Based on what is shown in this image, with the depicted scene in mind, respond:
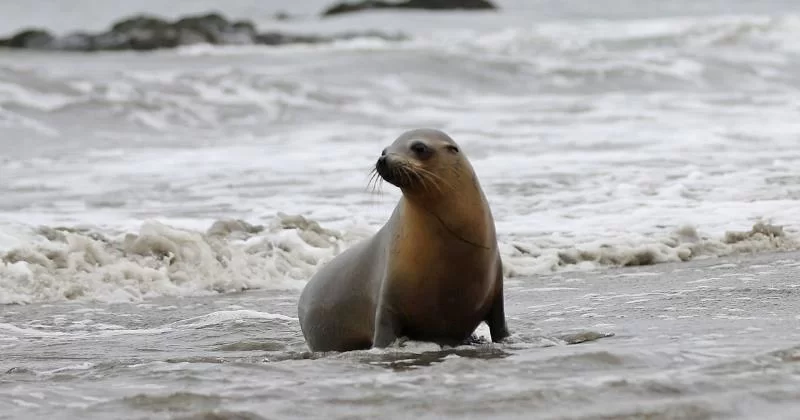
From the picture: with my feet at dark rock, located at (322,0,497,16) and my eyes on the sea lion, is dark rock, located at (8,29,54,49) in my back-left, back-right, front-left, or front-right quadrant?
front-right

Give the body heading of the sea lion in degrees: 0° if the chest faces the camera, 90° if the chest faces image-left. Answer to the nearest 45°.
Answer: approximately 315°

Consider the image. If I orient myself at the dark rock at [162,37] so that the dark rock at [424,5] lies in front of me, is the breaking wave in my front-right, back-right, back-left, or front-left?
back-right

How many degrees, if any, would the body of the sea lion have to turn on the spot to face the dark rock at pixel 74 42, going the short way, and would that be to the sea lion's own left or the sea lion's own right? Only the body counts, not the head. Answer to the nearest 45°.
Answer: approximately 135° to the sea lion's own left

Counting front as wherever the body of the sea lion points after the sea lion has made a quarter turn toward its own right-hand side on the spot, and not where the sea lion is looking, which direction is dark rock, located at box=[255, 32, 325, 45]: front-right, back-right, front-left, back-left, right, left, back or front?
back-right

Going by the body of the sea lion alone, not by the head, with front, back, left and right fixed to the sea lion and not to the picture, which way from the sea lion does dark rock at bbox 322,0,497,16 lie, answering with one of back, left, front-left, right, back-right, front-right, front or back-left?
back-left

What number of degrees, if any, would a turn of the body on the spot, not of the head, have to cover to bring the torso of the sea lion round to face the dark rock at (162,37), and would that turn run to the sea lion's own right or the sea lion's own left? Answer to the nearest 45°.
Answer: approximately 135° to the sea lion's own left
